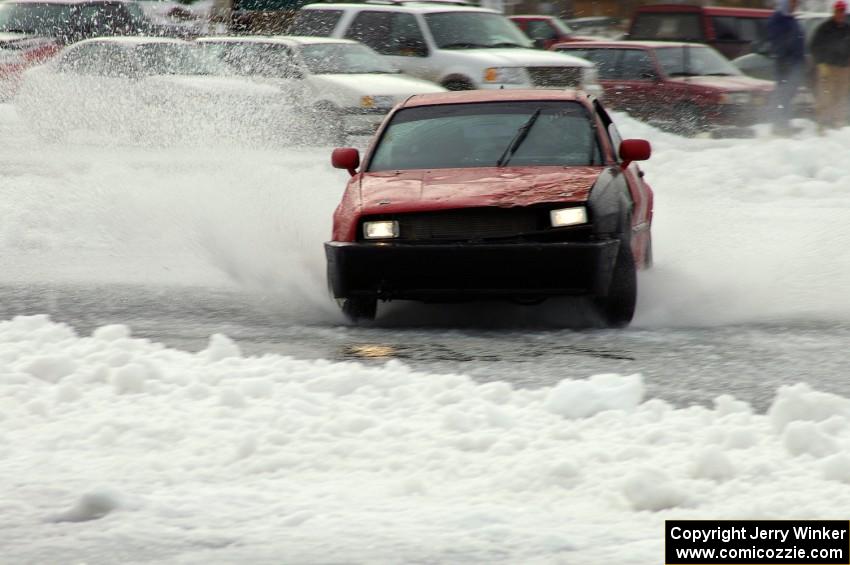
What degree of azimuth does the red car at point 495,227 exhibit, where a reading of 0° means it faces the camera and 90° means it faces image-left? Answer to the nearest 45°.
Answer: approximately 0°

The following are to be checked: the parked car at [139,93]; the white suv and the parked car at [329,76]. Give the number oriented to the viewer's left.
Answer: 0

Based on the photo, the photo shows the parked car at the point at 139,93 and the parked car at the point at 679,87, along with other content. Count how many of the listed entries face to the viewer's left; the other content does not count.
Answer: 0

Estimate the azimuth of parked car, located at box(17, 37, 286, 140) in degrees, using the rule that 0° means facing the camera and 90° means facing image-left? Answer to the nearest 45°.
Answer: approximately 315°

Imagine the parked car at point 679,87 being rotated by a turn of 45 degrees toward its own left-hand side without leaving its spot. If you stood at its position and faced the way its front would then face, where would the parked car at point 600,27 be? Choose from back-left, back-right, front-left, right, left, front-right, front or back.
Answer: left

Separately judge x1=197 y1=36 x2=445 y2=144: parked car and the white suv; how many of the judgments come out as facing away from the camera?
0

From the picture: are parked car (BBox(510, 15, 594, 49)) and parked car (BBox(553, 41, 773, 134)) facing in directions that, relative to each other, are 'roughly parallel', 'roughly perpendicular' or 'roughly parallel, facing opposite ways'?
roughly parallel

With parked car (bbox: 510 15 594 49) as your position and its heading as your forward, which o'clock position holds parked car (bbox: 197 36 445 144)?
parked car (bbox: 197 36 445 144) is roughly at 2 o'clock from parked car (bbox: 510 15 594 49).

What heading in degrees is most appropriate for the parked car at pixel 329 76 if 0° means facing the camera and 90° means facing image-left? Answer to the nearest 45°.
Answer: approximately 315°

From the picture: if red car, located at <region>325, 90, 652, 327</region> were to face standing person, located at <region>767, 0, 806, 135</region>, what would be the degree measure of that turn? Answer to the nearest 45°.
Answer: approximately 180°

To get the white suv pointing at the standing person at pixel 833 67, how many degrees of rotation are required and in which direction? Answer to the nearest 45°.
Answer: approximately 45° to its left

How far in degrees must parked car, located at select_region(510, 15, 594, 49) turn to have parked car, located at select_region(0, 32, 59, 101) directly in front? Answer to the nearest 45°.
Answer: approximately 90° to its right

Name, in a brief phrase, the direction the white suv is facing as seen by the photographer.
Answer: facing the viewer and to the right of the viewer
